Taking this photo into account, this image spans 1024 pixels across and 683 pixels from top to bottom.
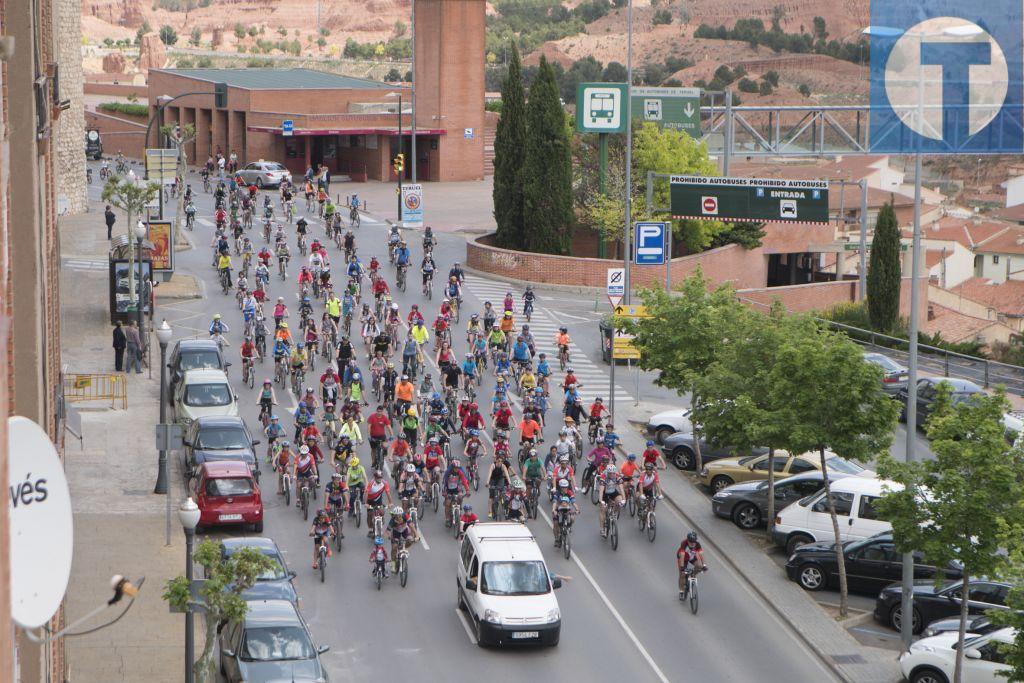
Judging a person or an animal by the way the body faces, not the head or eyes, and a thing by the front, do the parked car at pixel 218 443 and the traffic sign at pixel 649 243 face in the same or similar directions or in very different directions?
same or similar directions

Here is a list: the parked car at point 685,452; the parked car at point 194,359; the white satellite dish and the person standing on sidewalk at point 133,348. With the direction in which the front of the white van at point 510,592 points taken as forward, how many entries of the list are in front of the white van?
1

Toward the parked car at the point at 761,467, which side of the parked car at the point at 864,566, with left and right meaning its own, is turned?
right

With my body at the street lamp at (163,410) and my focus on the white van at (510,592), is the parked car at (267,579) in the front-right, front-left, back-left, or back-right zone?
front-right

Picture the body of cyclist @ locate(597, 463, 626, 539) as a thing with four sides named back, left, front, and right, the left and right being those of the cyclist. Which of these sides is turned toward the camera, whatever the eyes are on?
front

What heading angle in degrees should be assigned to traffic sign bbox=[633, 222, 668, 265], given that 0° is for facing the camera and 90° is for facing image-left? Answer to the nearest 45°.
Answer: approximately 0°

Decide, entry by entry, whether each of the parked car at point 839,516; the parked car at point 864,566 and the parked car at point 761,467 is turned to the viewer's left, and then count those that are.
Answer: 3

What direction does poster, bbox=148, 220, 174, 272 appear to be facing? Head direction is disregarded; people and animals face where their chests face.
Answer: toward the camera

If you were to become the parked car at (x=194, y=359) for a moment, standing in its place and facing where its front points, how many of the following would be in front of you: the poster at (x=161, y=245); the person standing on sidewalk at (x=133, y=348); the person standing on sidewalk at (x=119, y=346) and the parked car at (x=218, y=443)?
1

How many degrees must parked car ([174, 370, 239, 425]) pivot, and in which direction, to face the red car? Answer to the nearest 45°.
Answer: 0° — it already faces it

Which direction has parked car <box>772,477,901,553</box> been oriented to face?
to the viewer's left

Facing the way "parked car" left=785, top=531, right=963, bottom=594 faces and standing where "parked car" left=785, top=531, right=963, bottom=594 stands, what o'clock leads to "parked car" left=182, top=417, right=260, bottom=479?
"parked car" left=182, top=417, right=260, bottom=479 is roughly at 12 o'clock from "parked car" left=785, top=531, right=963, bottom=594.

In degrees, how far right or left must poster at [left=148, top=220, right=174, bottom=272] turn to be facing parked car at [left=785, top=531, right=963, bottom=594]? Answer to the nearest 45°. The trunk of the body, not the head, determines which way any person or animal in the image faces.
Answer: approximately 45° to its left

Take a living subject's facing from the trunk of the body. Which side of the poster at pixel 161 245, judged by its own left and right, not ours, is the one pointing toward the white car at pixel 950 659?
front

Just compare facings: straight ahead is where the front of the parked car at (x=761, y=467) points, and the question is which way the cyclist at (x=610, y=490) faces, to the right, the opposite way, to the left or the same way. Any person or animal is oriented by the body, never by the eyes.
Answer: to the left
